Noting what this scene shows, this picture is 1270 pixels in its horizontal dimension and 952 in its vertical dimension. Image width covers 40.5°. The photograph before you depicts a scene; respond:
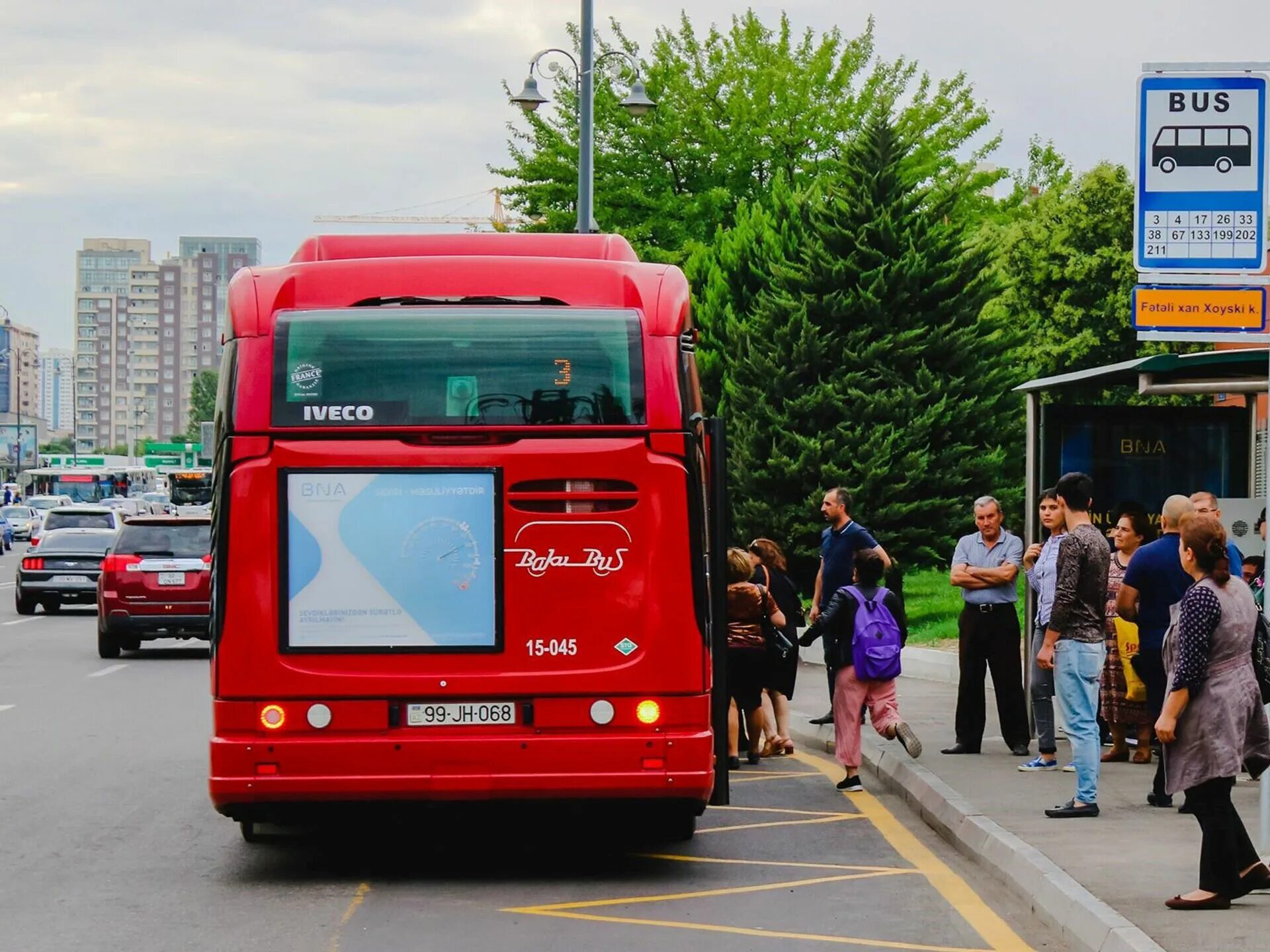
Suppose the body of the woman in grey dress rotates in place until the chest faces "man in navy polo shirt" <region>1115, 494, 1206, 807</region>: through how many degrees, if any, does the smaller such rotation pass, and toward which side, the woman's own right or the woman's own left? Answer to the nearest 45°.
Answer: approximately 45° to the woman's own right

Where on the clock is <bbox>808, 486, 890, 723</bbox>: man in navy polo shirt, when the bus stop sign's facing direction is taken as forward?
The man in navy polo shirt is roughly at 5 o'clock from the bus stop sign.

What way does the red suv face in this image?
away from the camera

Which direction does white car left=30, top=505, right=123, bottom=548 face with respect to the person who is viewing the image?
facing away from the viewer

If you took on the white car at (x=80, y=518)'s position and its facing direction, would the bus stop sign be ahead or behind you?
behind

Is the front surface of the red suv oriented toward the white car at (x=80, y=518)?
yes

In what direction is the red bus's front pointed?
away from the camera

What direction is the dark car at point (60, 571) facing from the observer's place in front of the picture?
facing away from the viewer

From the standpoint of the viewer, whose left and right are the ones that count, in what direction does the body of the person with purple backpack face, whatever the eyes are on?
facing away from the viewer and to the left of the viewer
